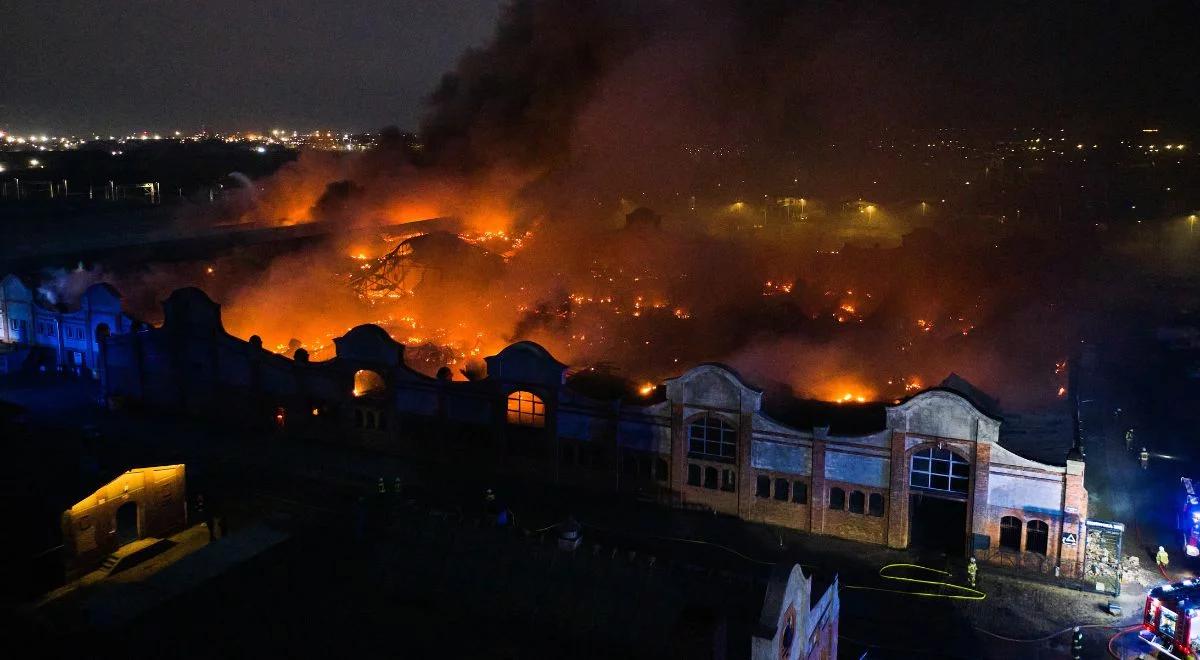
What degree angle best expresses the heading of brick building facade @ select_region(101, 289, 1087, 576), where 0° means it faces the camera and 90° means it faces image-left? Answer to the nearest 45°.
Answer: approximately 45°

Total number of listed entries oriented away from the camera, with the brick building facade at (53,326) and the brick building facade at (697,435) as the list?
0

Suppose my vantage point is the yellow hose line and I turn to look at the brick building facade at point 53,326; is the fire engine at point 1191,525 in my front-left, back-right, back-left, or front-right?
back-right

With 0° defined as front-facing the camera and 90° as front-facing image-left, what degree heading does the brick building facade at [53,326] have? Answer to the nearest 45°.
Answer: approximately 0°

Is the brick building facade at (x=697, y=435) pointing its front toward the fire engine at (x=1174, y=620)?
no

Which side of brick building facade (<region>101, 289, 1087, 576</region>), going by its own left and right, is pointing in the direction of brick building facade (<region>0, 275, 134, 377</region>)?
right

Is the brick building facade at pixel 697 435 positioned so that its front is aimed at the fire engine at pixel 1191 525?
no

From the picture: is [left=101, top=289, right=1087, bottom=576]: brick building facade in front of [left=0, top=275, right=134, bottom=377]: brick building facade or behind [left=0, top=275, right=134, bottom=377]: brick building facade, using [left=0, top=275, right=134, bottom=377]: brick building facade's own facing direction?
in front

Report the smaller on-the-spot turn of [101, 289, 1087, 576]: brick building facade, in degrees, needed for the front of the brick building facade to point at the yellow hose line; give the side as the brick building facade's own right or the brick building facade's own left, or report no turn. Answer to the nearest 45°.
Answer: approximately 90° to the brick building facade's own left
